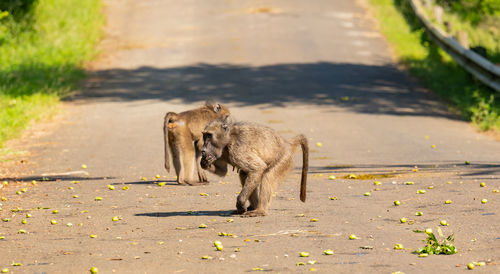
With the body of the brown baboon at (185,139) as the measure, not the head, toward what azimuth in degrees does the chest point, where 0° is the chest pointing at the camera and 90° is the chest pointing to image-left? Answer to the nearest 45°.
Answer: approximately 225°

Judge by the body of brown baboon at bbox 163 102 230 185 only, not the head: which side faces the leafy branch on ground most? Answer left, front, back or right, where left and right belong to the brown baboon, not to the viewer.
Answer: right

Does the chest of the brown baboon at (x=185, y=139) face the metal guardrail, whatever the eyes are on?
yes

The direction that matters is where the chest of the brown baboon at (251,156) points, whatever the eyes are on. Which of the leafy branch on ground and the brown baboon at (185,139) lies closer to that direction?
the brown baboon

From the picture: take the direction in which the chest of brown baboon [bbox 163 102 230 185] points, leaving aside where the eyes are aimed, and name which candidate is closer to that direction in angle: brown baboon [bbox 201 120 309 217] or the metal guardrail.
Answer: the metal guardrail

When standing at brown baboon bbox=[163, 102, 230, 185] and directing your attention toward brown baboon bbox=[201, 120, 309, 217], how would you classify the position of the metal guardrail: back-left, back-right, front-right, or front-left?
back-left

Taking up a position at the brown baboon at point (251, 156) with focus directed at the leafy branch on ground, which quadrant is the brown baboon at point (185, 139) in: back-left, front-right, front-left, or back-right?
back-left

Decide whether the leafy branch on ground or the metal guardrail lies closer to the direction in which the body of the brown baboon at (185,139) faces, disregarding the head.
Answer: the metal guardrail

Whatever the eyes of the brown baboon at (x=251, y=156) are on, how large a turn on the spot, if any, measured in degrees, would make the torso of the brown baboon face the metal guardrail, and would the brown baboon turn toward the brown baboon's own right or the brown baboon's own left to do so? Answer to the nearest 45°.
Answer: approximately 135° to the brown baboon's own right

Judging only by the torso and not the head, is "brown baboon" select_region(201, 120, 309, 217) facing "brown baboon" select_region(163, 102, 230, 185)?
no

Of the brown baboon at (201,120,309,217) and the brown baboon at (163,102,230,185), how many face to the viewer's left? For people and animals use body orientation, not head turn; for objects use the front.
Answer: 1

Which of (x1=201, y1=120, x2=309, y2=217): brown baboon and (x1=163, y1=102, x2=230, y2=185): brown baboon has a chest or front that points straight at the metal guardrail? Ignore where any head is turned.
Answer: (x1=163, y1=102, x2=230, y2=185): brown baboon

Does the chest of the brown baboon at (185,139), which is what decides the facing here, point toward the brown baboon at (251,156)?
no

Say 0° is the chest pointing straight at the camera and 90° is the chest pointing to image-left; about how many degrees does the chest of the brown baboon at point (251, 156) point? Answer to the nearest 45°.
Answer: approximately 90°
